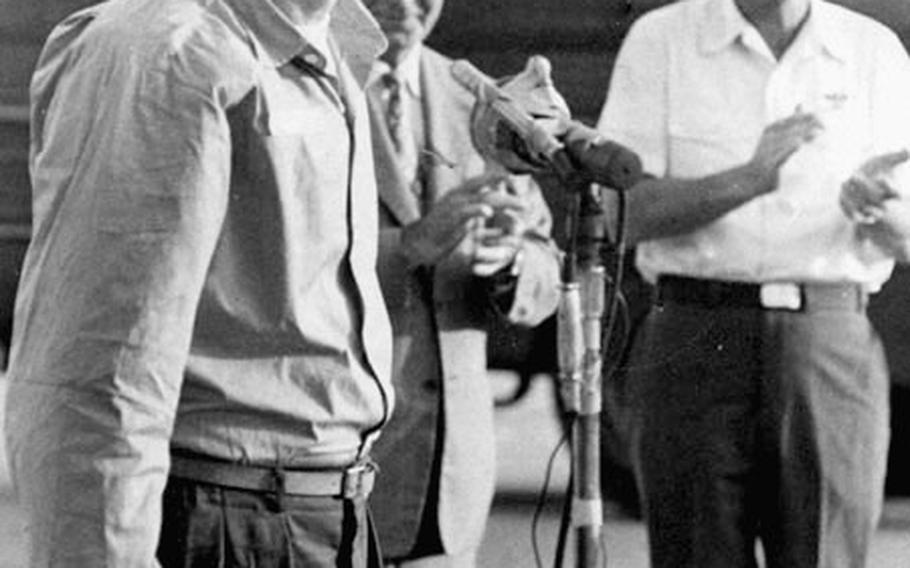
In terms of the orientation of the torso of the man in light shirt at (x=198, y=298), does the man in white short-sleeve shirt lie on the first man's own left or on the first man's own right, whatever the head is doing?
on the first man's own left

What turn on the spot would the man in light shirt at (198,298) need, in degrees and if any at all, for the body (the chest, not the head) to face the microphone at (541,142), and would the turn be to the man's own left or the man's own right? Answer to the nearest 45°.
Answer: approximately 90° to the man's own left

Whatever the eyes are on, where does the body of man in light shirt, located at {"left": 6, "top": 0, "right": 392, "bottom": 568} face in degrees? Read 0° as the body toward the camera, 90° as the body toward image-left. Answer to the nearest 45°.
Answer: approximately 315°

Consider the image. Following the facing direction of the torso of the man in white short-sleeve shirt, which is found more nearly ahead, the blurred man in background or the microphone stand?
the microphone stand

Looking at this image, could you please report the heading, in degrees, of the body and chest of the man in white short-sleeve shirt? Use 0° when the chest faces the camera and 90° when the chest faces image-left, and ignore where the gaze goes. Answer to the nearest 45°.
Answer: approximately 0°
